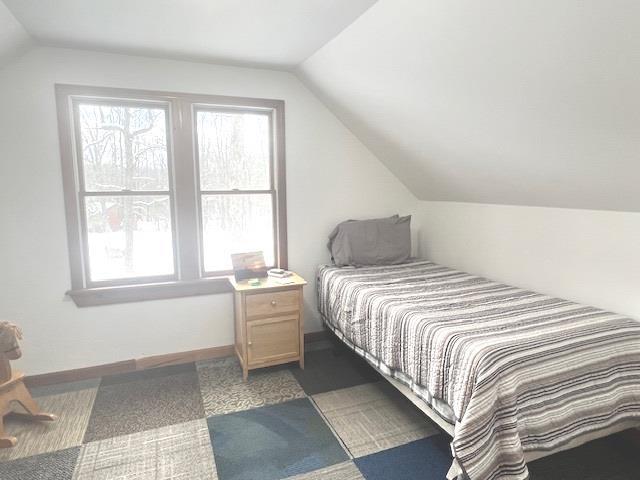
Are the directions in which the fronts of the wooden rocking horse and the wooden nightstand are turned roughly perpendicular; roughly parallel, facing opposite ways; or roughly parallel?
roughly perpendicular

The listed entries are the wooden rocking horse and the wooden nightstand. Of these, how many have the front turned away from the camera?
0

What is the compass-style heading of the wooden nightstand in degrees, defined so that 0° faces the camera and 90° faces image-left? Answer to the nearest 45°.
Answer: approximately 0°

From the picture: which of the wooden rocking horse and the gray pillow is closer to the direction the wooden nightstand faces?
the wooden rocking horse
